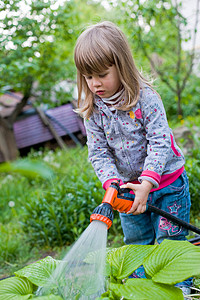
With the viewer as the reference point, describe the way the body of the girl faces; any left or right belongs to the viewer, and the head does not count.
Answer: facing the viewer and to the left of the viewer

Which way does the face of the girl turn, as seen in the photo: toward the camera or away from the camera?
toward the camera

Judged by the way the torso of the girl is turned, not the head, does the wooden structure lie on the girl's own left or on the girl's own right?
on the girl's own right
